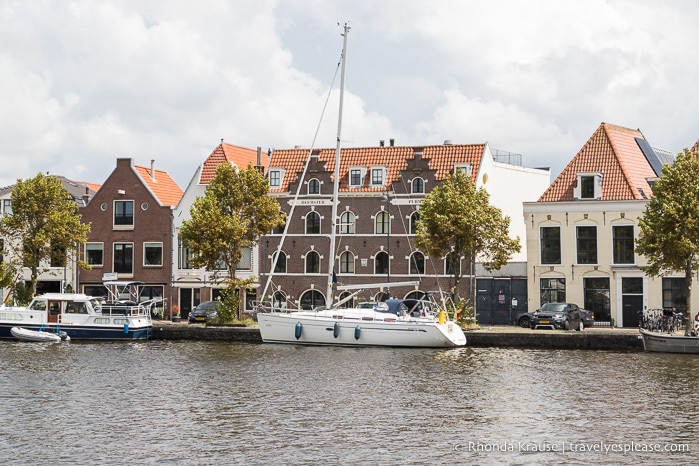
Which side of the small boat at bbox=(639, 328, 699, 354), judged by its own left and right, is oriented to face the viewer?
left
